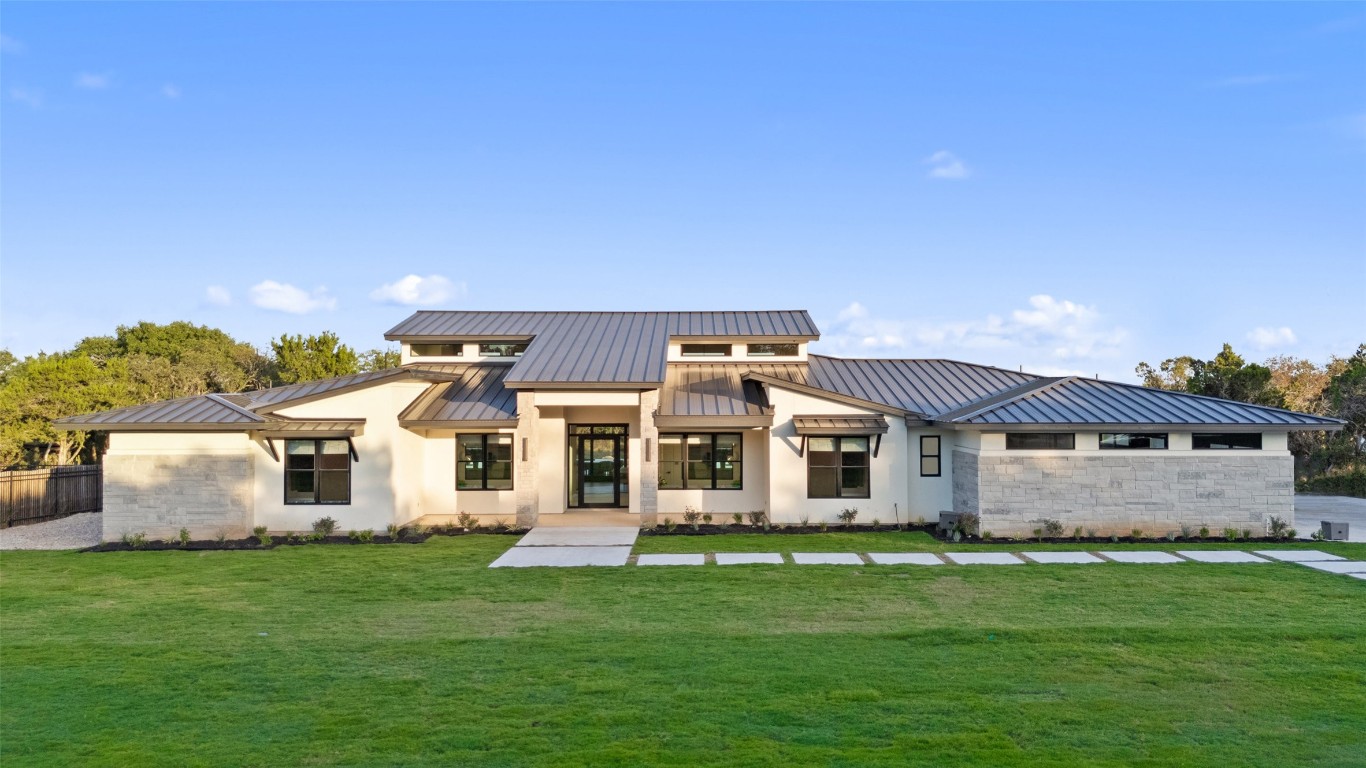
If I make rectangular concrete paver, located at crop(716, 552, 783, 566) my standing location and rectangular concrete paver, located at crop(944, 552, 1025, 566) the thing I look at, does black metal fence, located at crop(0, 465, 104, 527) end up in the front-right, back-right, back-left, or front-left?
back-left

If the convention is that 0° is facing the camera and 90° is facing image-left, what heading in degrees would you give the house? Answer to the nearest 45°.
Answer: approximately 0°

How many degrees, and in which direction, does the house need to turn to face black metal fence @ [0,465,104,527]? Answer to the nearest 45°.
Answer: approximately 90° to its right

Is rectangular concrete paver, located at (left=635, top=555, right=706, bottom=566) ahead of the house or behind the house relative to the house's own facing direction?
ahead

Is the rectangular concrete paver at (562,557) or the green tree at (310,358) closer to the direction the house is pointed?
the rectangular concrete paver

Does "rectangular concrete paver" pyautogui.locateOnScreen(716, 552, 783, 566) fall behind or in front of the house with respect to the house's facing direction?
in front

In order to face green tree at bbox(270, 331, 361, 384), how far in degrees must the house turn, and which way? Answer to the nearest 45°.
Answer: approximately 135° to its right
